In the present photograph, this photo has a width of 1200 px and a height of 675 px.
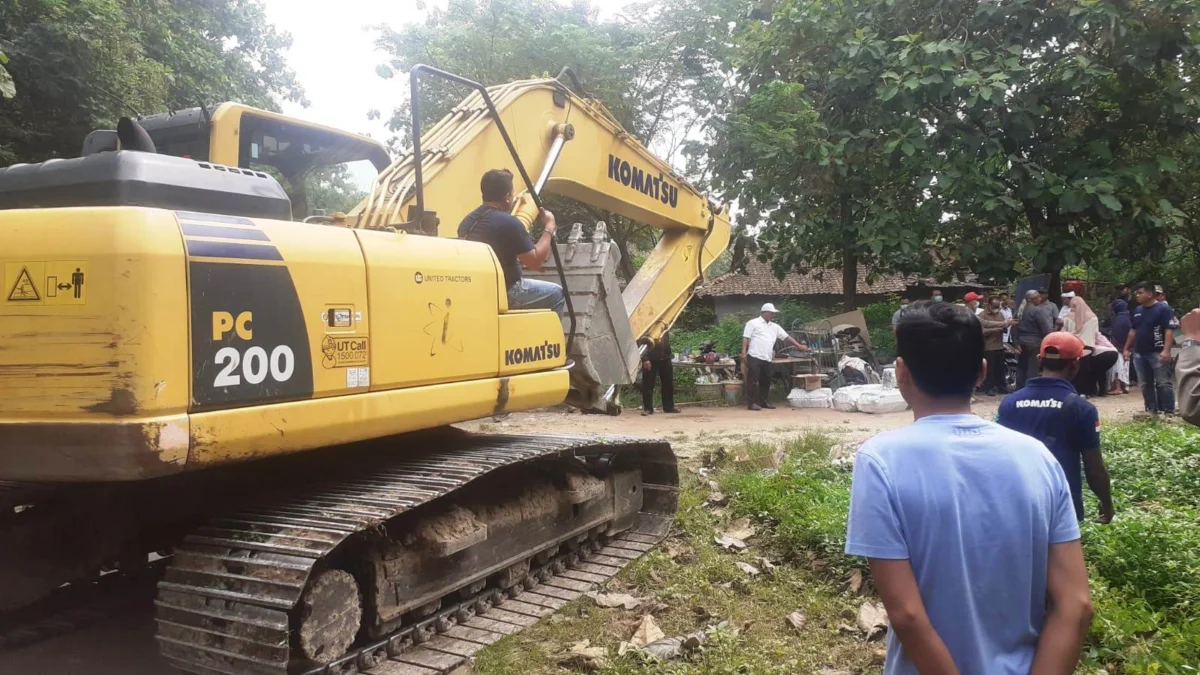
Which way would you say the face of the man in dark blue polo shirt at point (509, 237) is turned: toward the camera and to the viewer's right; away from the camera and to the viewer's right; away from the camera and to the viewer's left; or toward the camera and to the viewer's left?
away from the camera and to the viewer's right

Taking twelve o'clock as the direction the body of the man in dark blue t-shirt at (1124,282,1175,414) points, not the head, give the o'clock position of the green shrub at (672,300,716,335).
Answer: The green shrub is roughly at 3 o'clock from the man in dark blue t-shirt.

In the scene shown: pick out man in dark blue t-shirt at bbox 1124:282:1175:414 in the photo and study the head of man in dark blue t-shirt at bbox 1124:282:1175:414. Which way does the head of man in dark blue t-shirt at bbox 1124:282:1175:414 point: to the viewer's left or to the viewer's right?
to the viewer's left

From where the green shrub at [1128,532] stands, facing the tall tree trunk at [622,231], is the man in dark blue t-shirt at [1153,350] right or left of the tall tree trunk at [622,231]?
right

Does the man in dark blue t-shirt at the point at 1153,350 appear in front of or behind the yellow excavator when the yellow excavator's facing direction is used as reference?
in front

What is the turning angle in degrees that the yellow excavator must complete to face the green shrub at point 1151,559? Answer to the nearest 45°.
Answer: approximately 45° to its right

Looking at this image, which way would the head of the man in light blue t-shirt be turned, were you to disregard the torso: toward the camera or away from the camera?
away from the camera

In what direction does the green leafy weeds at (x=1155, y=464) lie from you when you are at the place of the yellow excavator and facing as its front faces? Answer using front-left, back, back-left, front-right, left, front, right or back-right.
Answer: front-right

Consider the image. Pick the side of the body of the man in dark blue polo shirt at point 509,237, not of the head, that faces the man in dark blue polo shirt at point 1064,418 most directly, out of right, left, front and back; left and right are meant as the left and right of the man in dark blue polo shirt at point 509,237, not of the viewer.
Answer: right

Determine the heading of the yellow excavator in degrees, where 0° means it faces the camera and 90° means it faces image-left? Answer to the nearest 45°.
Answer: approximately 225°

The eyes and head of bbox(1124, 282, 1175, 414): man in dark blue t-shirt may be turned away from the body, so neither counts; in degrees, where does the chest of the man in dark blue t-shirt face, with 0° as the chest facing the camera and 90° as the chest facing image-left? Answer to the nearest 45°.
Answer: approximately 45°

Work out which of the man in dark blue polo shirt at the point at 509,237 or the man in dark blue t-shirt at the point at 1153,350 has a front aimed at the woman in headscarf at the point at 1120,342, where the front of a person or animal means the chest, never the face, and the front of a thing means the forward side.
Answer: the man in dark blue polo shirt at the point at 509,237

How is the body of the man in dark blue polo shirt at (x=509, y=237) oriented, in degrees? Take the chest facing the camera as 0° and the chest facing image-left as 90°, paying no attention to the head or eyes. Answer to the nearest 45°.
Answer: approximately 225°
